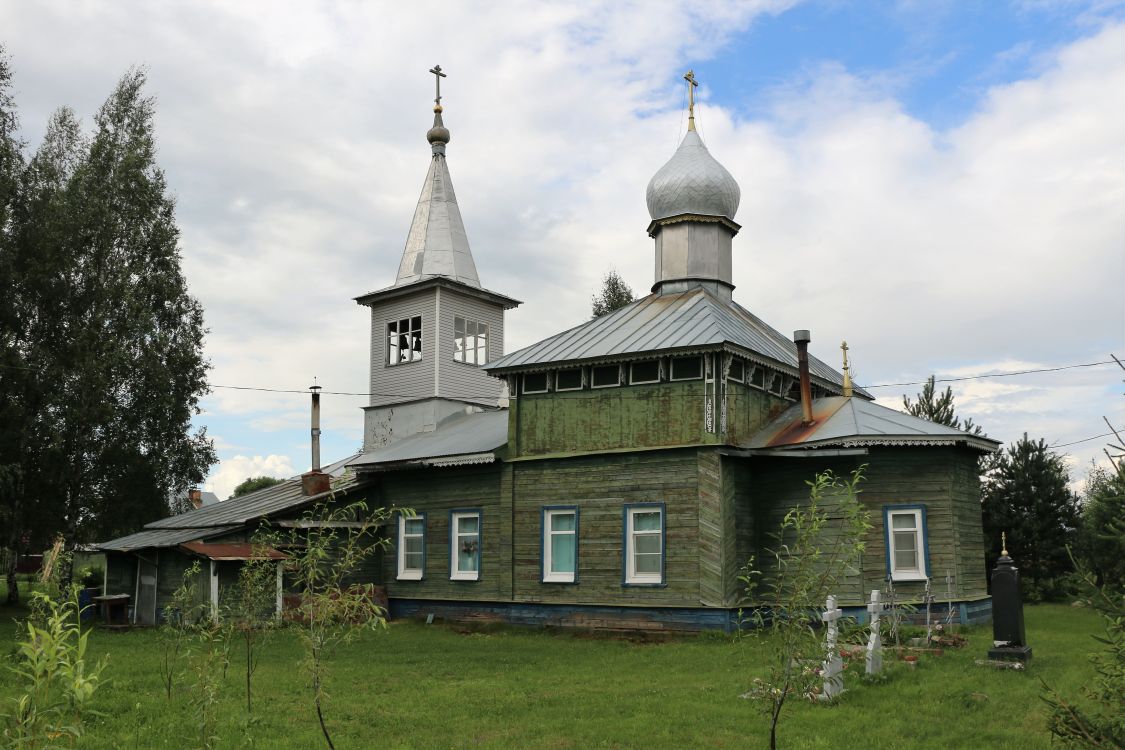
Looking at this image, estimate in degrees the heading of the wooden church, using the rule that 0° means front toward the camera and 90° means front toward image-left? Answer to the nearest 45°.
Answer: approximately 135°

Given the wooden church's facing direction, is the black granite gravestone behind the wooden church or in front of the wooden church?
behind

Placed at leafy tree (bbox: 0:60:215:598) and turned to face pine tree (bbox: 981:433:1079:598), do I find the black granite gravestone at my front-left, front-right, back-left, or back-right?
front-right

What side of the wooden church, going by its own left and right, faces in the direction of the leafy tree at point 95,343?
front

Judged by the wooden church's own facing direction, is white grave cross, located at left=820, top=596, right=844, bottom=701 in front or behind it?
behind
